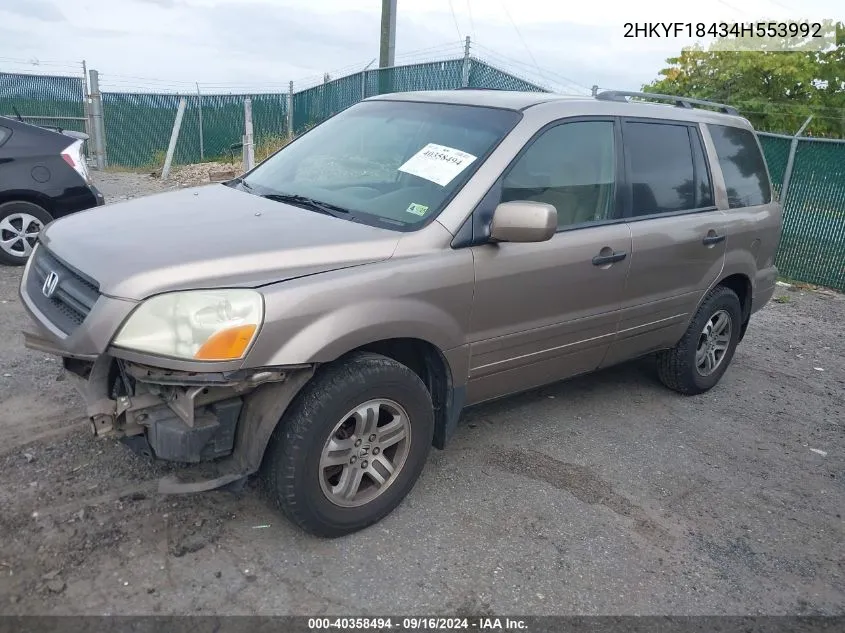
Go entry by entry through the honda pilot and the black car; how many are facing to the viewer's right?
0

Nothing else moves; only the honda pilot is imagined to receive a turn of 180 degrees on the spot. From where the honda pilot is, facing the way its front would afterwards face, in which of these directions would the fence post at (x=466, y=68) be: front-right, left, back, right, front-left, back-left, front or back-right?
front-left

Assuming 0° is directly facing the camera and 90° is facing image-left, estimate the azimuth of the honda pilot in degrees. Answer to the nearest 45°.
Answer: approximately 45°

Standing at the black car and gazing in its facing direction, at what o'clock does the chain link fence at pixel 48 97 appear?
The chain link fence is roughly at 3 o'clock from the black car.

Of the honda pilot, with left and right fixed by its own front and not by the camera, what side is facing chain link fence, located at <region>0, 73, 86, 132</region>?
right

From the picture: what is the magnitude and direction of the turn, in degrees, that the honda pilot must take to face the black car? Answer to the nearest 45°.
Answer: approximately 90° to its right

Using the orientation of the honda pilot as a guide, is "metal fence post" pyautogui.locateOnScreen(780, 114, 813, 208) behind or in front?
behind

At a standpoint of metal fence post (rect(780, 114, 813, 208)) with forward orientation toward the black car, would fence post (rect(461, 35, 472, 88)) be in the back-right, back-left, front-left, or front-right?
front-right

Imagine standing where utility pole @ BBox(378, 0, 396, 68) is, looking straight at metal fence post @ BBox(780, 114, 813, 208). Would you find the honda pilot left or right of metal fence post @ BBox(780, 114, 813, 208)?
right

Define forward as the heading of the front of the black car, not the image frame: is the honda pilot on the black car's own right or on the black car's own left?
on the black car's own left

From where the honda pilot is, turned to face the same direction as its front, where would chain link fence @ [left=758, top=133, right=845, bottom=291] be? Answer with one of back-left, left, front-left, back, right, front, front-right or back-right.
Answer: back

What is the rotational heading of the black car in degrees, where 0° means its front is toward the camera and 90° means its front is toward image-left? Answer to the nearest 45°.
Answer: approximately 90°

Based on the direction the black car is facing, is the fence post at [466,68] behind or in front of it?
behind

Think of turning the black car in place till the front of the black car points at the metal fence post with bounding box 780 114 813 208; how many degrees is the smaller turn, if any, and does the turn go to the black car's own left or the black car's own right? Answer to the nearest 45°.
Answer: approximately 180°
